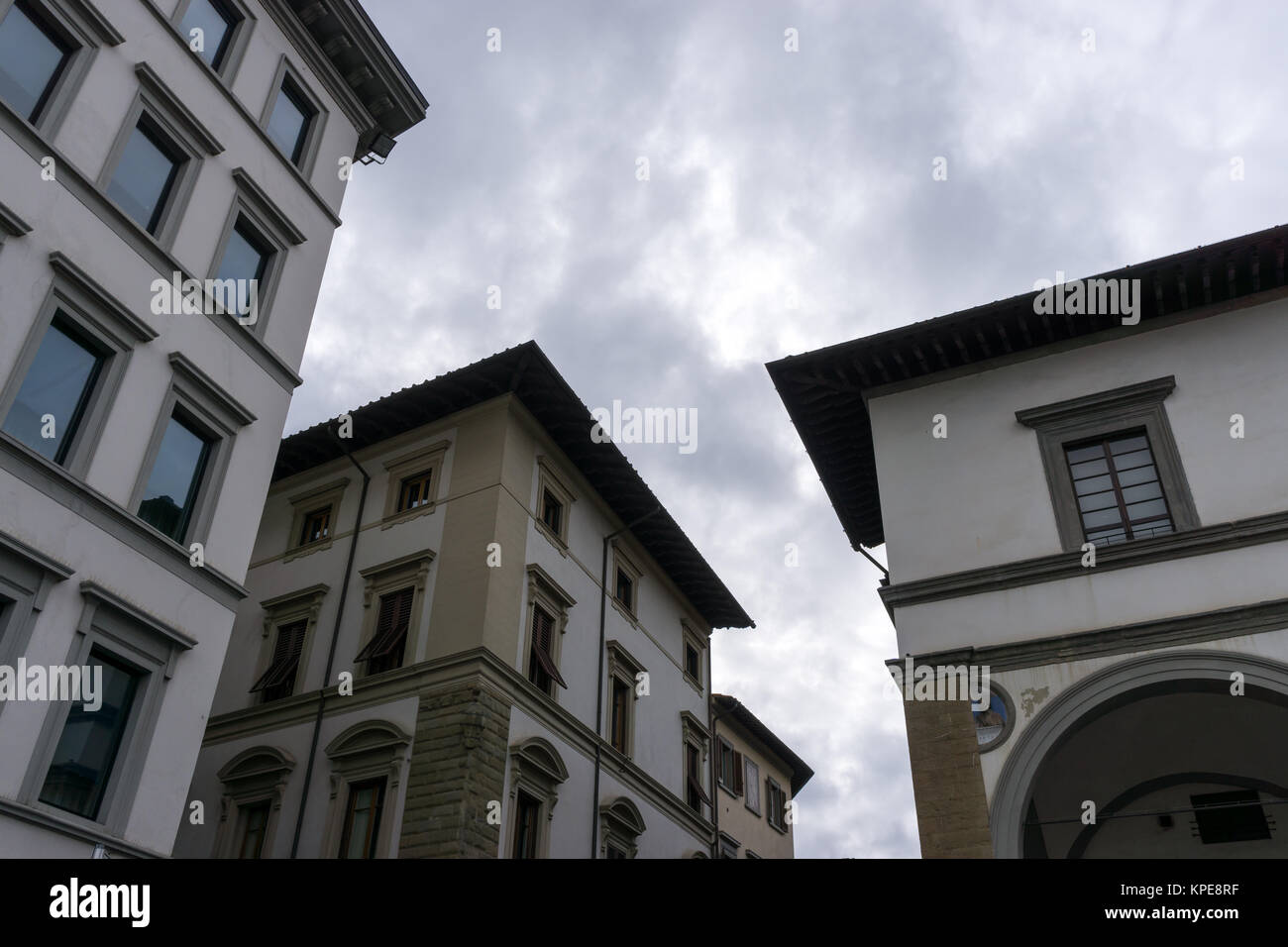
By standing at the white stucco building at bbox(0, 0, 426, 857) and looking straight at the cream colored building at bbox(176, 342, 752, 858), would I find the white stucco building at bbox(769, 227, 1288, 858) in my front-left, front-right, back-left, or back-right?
front-right

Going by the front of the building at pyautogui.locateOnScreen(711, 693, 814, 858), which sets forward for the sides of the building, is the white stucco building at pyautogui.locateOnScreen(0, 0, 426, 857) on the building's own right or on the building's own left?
on the building's own right

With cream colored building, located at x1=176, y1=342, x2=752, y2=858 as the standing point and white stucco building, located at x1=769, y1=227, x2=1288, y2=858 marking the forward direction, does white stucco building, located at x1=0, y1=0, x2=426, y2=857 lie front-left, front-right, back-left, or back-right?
front-right

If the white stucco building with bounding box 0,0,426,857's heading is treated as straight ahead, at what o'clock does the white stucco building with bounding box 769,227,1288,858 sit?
the white stucco building with bounding box 769,227,1288,858 is roughly at 11 o'clock from the white stucco building with bounding box 0,0,426,857.

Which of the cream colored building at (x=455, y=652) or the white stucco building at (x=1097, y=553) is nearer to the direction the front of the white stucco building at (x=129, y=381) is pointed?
the white stucco building

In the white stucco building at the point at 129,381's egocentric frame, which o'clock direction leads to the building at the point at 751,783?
The building is roughly at 9 o'clock from the white stucco building.

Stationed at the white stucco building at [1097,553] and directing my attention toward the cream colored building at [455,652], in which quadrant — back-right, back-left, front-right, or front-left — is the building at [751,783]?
front-right

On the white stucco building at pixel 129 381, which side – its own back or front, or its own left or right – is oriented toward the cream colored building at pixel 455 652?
left

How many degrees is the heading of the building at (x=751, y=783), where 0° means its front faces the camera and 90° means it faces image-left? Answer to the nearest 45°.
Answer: approximately 315°

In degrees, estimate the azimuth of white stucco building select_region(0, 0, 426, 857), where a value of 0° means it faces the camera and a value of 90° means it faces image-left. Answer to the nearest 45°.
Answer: approximately 315°

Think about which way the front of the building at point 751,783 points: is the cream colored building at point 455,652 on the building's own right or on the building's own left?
on the building's own right
